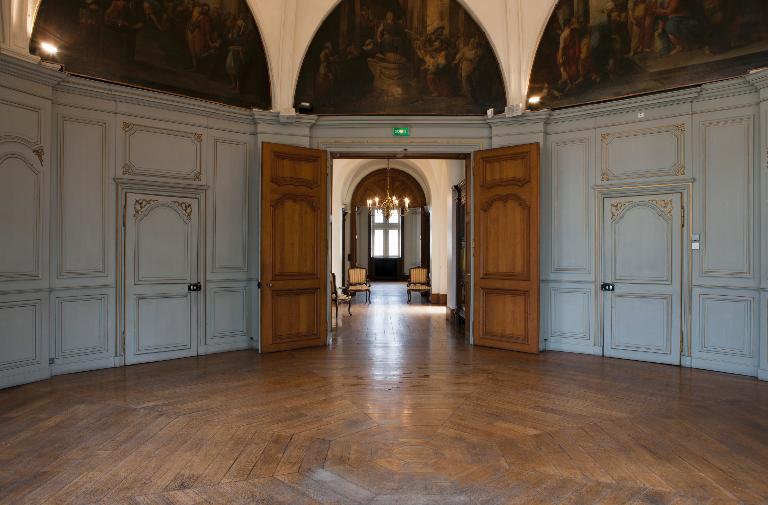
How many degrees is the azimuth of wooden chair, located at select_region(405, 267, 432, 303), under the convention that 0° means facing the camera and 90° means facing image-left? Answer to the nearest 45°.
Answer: approximately 0°

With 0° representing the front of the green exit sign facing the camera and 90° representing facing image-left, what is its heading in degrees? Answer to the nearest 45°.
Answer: approximately 0°

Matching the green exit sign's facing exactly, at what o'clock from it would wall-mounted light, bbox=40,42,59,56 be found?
The wall-mounted light is roughly at 2 o'clock from the green exit sign.

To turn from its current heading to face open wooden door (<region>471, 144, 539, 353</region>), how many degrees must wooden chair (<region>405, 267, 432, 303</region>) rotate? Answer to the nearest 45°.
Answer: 0° — it already faces it

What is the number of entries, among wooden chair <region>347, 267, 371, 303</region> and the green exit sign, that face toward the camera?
2

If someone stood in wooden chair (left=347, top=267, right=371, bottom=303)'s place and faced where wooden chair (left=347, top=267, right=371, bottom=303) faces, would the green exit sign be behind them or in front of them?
in front

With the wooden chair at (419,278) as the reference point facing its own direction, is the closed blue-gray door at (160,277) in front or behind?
in front

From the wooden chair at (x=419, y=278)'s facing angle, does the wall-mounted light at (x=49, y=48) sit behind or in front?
in front
